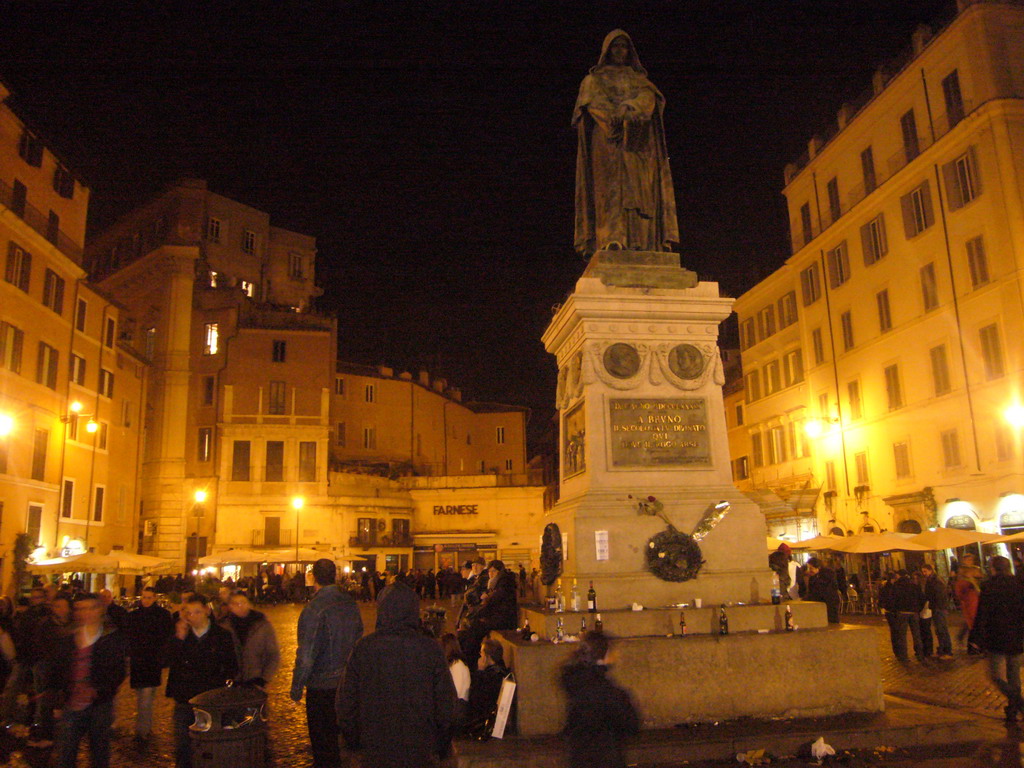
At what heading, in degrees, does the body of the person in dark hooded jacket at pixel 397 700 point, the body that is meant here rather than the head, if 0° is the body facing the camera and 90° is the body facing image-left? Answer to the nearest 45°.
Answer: approximately 180°

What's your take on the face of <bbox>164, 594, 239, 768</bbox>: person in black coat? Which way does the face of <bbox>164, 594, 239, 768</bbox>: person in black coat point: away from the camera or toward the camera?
toward the camera

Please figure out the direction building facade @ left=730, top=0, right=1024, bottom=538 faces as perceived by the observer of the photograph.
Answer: facing the viewer and to the left of the viewer

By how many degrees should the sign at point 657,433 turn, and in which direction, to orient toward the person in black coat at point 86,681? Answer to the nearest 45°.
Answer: approximately 45° to its right

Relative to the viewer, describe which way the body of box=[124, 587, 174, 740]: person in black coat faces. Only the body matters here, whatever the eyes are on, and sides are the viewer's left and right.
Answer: facing the viewer

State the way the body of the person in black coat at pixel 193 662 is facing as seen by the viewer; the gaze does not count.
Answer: toward the camera

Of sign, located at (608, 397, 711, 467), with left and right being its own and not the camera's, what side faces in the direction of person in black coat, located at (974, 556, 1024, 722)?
left

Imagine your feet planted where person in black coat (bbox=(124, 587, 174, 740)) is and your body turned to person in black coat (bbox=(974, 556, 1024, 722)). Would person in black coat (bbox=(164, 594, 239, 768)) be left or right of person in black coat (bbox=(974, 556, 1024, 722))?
right

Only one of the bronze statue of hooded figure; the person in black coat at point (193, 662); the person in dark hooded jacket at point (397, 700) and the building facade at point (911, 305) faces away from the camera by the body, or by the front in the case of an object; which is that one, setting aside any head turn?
the person in dark hooded jacket

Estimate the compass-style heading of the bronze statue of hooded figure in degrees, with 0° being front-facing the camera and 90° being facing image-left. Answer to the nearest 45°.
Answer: approximately 0°

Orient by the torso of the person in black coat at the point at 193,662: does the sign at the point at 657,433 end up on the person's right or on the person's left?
on the person's left

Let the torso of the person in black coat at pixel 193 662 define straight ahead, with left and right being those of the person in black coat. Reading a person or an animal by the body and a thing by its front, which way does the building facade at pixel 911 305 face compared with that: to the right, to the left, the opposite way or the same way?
to the right

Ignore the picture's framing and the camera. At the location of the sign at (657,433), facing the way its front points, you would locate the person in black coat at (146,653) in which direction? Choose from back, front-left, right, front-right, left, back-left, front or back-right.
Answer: right

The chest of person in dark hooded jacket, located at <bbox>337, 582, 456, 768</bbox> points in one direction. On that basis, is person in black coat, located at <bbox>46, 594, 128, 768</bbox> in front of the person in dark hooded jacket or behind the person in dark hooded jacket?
in front

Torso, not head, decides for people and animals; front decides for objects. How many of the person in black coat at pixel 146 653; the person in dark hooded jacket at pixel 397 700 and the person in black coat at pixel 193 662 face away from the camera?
1

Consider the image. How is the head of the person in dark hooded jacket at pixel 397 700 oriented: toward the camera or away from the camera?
away from the camera
